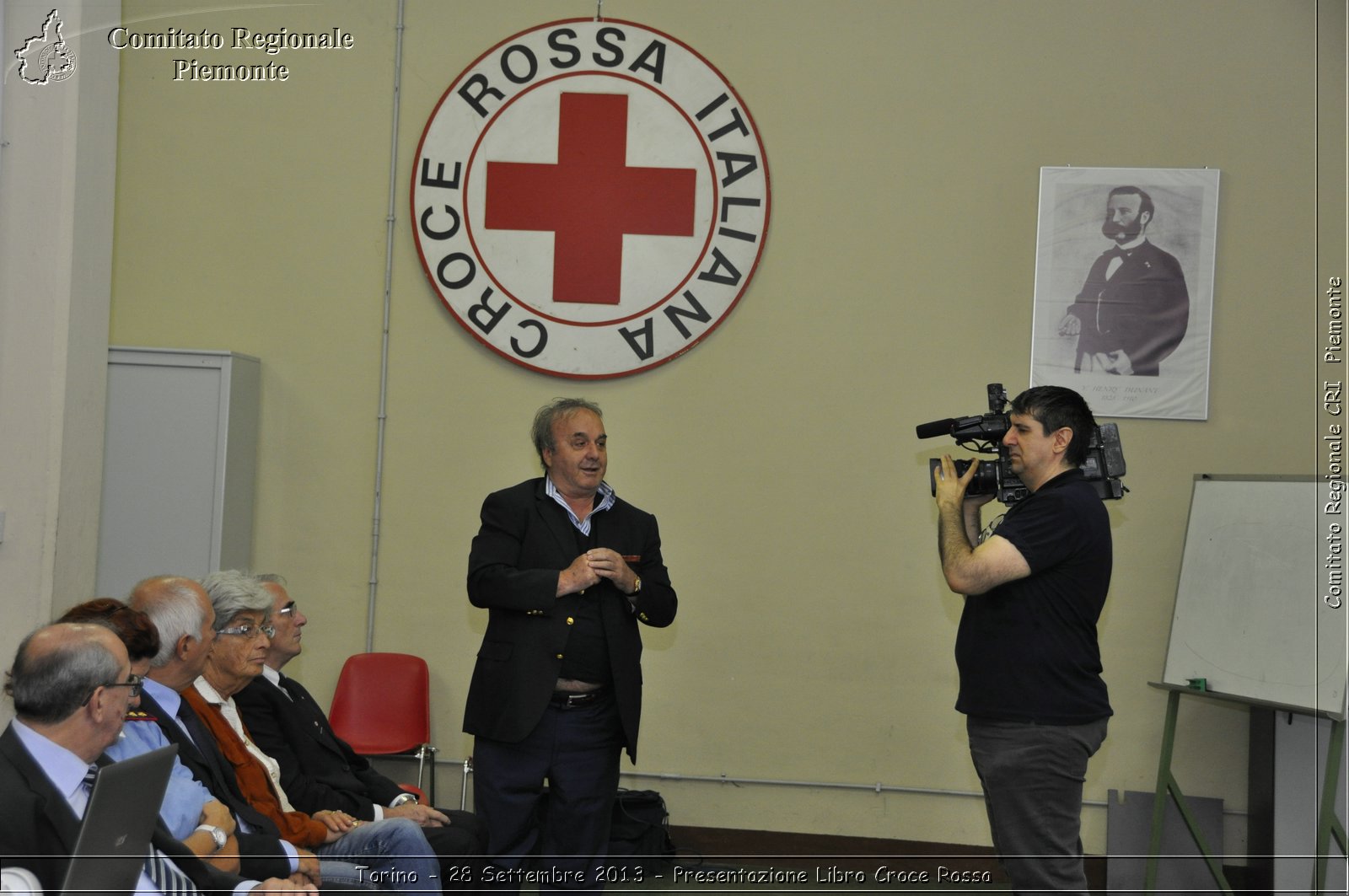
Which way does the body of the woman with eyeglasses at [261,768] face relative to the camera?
to the viewer's right

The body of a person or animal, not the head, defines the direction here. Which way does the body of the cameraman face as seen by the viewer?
to the viewer's left

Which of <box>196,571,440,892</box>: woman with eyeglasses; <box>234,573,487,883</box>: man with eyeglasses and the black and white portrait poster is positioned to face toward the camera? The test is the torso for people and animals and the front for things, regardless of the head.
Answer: the black and white portrait poster

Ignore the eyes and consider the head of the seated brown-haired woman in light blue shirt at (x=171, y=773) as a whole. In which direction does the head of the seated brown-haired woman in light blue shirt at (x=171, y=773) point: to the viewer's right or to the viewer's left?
to the viewer's right

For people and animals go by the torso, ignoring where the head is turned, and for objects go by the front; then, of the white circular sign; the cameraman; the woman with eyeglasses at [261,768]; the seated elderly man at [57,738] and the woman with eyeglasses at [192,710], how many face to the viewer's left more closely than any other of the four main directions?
1

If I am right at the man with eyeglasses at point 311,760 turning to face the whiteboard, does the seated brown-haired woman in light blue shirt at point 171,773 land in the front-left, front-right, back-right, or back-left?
back-right

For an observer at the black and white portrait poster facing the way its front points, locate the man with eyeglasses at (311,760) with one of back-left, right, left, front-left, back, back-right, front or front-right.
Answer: front-right

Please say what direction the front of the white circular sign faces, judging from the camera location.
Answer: facing the viewer

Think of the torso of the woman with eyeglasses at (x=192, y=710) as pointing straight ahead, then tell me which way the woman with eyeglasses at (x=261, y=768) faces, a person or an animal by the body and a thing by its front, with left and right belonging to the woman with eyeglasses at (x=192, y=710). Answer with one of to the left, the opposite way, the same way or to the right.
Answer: the same way

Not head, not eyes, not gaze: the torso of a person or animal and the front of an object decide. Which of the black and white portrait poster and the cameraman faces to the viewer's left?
the cameraman

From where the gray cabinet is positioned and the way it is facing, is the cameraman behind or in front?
in front

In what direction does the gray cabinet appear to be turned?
toward the camera

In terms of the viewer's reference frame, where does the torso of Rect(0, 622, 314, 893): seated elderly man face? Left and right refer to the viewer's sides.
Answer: facing to the right of the viewer

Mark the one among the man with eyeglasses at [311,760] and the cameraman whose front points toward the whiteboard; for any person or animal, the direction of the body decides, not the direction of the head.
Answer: the man with eyeglasses

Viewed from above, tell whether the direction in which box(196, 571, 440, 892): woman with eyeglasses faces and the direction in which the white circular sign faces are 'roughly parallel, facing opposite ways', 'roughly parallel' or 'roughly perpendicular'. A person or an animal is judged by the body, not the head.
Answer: roughly perpendicular

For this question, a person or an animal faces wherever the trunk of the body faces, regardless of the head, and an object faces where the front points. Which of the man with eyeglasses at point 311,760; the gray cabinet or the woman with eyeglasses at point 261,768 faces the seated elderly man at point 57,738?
the gray cabinet
